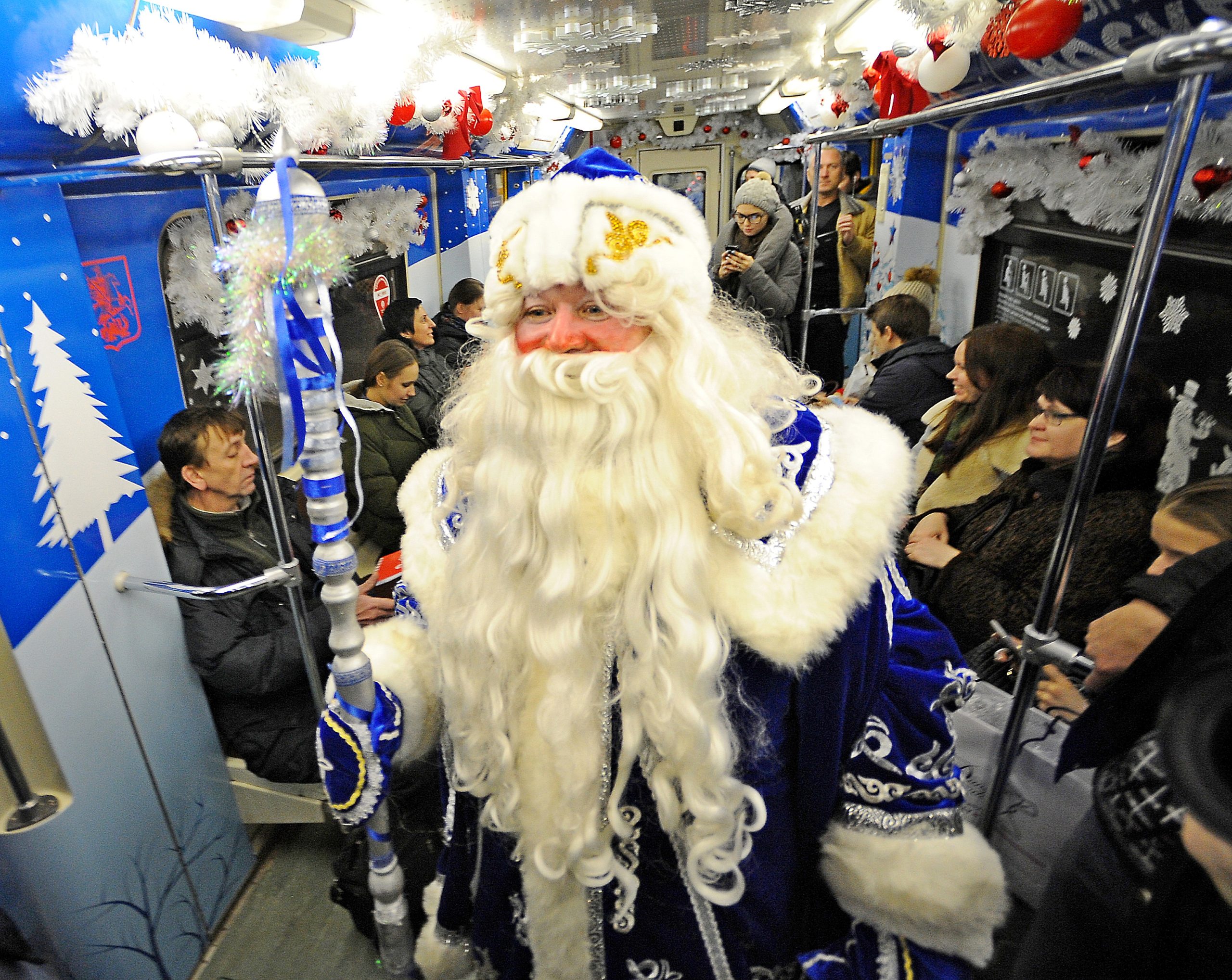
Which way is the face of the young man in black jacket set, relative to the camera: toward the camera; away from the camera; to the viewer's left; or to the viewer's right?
to the viewer's left

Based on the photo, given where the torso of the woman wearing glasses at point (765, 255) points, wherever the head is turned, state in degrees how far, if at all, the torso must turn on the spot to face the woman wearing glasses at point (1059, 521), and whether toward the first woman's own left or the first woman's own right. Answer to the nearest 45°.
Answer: approximately 45° to the first woman's own left

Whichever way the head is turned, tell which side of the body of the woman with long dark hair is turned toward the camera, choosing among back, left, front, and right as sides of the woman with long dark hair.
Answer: left

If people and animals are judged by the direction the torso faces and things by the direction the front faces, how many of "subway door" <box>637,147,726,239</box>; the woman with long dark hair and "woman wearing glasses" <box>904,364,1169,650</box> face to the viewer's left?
2

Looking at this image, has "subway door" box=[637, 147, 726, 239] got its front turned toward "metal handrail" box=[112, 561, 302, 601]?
yes

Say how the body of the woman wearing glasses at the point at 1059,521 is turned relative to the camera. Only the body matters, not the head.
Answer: to the viewer's left

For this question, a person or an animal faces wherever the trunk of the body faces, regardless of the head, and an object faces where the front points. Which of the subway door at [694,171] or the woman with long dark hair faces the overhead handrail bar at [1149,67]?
the subway door

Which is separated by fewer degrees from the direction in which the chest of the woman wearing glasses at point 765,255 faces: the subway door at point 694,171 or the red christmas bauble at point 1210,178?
the red christmas bauble

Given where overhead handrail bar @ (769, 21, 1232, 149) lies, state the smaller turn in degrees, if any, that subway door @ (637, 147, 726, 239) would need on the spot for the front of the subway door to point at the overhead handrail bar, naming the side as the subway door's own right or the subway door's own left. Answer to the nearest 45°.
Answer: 0° — it already faces it

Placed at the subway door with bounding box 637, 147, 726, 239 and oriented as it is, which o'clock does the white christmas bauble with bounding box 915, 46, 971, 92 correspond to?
The white christmas bauble is roughly at 12 o'clock from the subway door.

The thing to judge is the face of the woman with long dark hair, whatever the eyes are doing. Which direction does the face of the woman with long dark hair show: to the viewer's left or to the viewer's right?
to the viewer's left

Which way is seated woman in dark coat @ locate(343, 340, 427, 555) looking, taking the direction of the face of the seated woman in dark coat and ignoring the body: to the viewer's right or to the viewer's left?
to the viewer's right
